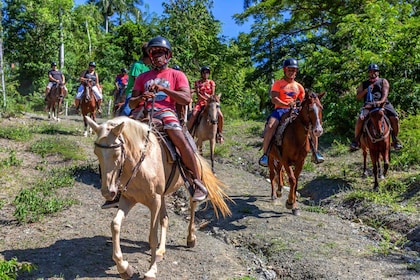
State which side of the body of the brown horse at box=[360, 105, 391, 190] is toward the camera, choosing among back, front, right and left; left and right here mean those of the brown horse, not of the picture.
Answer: front

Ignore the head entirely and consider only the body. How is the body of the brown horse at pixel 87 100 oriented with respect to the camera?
toward the camera

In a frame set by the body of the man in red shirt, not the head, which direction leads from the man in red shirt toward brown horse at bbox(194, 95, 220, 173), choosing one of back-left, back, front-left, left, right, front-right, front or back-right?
back

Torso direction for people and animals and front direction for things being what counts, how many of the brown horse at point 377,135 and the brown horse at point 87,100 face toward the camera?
2

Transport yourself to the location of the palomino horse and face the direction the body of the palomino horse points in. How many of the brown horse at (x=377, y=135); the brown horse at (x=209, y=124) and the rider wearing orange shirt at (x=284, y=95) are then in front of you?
0

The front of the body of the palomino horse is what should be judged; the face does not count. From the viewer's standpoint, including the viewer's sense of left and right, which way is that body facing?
facing the viewer and to the left of the viewer

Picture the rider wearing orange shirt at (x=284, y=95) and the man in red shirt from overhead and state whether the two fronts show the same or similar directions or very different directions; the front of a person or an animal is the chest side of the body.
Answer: same or similar directions

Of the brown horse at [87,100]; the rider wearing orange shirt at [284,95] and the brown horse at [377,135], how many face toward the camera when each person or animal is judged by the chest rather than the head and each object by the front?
3

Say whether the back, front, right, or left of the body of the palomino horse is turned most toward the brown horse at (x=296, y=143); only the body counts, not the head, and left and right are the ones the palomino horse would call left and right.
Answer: back

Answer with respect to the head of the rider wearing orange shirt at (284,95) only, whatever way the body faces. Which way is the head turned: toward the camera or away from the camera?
toward the camera

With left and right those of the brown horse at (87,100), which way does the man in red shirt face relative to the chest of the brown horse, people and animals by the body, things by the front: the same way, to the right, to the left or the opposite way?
the same way

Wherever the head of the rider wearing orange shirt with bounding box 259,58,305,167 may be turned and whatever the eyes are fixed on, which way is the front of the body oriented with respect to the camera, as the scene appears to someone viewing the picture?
toward the camera

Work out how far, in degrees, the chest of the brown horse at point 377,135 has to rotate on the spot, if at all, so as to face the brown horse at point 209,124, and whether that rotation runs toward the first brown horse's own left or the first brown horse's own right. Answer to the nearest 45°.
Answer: approximately 90° to the first brown horse's own right

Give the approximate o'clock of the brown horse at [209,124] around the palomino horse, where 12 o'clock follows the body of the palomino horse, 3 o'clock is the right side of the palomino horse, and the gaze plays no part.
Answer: The brown horse is roughly at 5 o'clock from the palomino horse.

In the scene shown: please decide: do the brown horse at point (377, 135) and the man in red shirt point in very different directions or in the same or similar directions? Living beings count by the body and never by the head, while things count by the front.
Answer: same or similar directions
